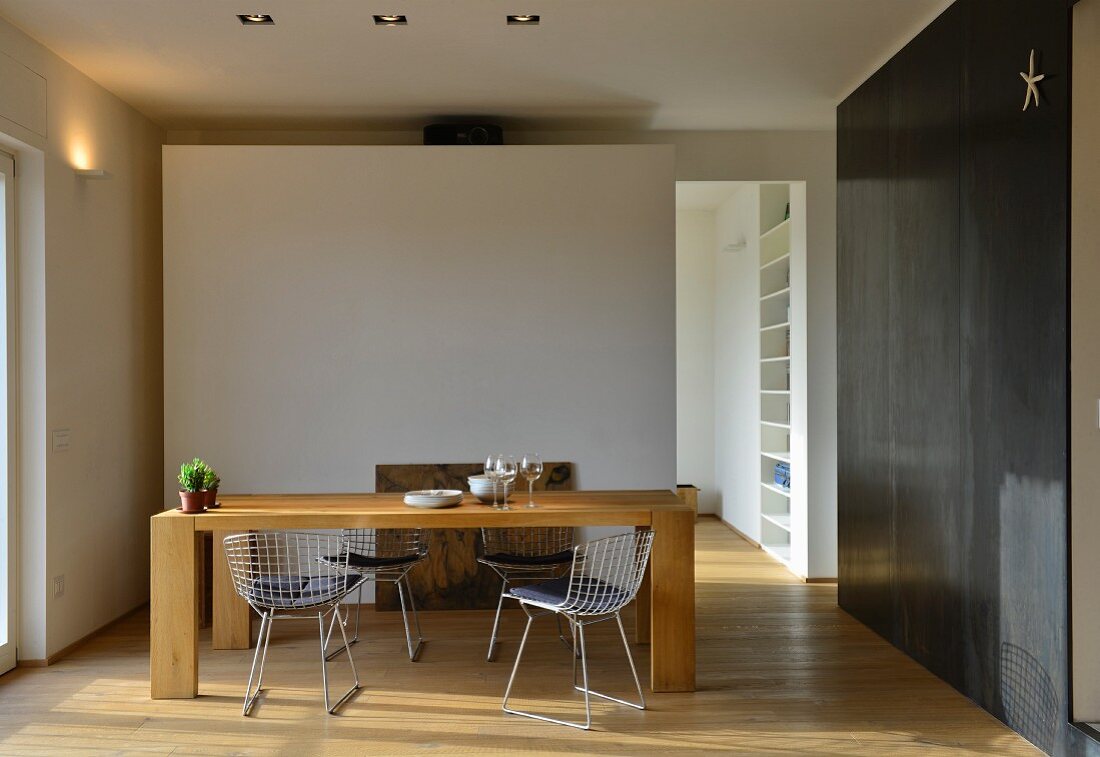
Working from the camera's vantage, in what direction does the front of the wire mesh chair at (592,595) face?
facing away from the viewer and to the left of the viewer

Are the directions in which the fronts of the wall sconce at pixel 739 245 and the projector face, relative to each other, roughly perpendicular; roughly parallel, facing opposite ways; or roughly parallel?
roughly perpendicular

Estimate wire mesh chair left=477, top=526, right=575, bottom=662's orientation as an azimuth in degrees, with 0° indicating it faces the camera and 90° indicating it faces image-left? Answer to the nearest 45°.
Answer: approximately 0°

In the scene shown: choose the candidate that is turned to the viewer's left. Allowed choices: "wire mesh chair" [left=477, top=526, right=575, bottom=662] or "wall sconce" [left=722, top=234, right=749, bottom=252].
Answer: the wall sconce

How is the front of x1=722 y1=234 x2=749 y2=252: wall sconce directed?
to the viewer's left

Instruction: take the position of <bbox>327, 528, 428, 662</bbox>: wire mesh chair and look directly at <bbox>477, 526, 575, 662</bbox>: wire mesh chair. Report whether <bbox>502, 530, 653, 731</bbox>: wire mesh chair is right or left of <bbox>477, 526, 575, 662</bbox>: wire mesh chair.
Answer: right

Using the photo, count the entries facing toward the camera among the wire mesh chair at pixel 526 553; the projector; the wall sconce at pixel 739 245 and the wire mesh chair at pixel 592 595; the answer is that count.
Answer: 2

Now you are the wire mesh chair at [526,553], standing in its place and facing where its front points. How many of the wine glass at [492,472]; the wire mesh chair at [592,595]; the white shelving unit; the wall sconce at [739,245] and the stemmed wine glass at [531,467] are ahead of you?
3

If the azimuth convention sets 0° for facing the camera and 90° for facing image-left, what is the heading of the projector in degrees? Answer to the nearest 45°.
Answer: approximately 0°

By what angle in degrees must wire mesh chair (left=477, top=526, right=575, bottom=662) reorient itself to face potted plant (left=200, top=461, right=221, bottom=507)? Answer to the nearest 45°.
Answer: approximately 45° to its right
